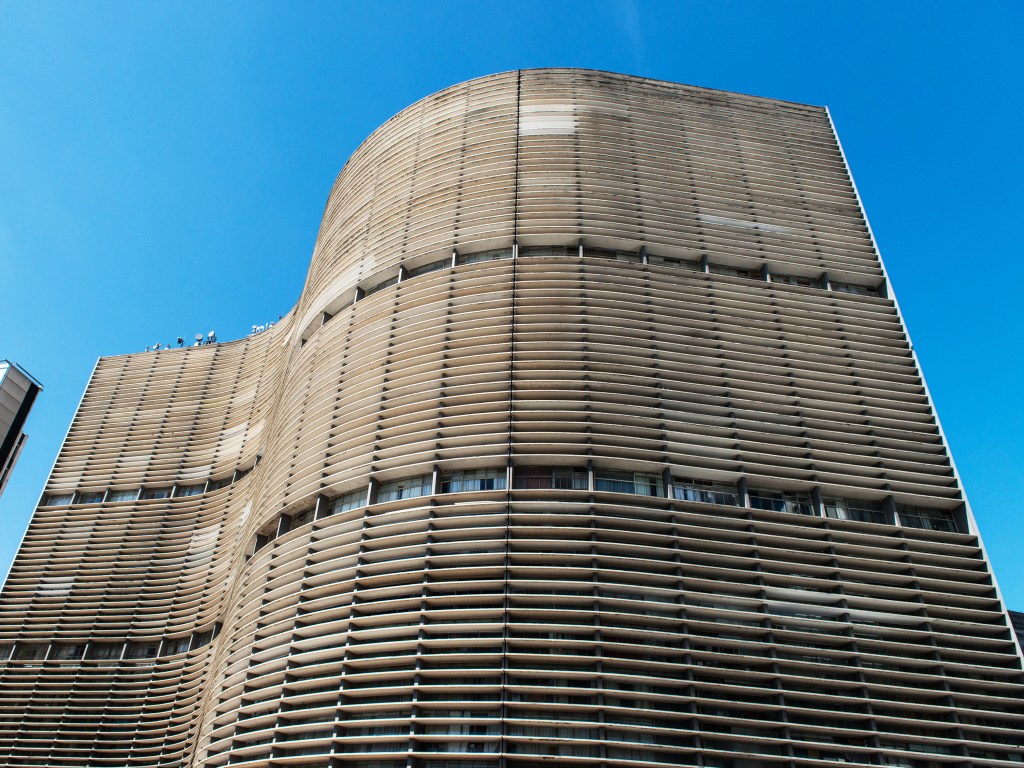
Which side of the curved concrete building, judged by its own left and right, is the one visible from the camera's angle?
front

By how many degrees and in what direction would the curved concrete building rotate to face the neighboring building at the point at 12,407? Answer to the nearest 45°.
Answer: approximately 90° to its right
